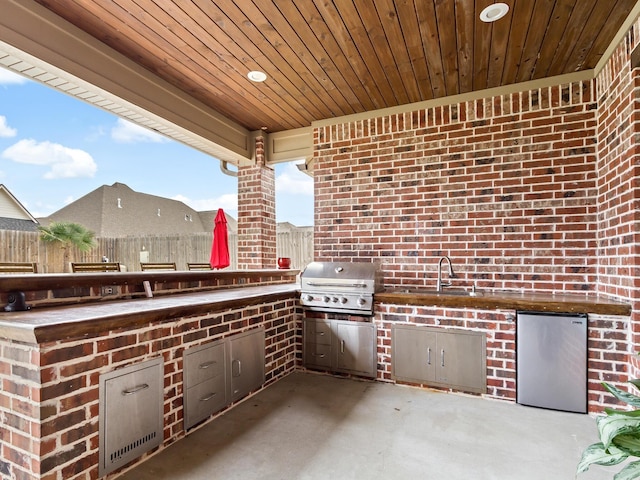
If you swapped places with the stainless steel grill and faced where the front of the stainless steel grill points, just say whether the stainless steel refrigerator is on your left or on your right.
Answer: on your left

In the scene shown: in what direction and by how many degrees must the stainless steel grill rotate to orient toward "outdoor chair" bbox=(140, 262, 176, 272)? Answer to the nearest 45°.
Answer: approximately 90° to its right

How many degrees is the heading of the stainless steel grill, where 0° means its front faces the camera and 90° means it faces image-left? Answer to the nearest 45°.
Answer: approximately 0°

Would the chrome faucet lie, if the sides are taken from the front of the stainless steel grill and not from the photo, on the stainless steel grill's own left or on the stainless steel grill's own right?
on the stainless steel grill's own left

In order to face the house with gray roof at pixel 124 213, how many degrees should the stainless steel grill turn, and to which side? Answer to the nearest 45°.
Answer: approximately 135° to its right

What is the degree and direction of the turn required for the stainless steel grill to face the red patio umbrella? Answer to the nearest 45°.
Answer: approximately 135° to its right

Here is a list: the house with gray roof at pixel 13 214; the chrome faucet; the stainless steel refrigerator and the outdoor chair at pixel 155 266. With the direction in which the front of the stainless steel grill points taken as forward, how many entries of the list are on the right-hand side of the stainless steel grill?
2

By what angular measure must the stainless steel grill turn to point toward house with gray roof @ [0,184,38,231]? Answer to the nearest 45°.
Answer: approximately 90° to its right

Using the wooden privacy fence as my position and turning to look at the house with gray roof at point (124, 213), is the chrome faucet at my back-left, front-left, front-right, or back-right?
back-right

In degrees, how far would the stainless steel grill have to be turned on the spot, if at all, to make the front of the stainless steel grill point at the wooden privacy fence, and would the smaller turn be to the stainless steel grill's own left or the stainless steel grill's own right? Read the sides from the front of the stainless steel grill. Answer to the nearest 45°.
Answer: approximately 135° to the stainless steel grill's own right
